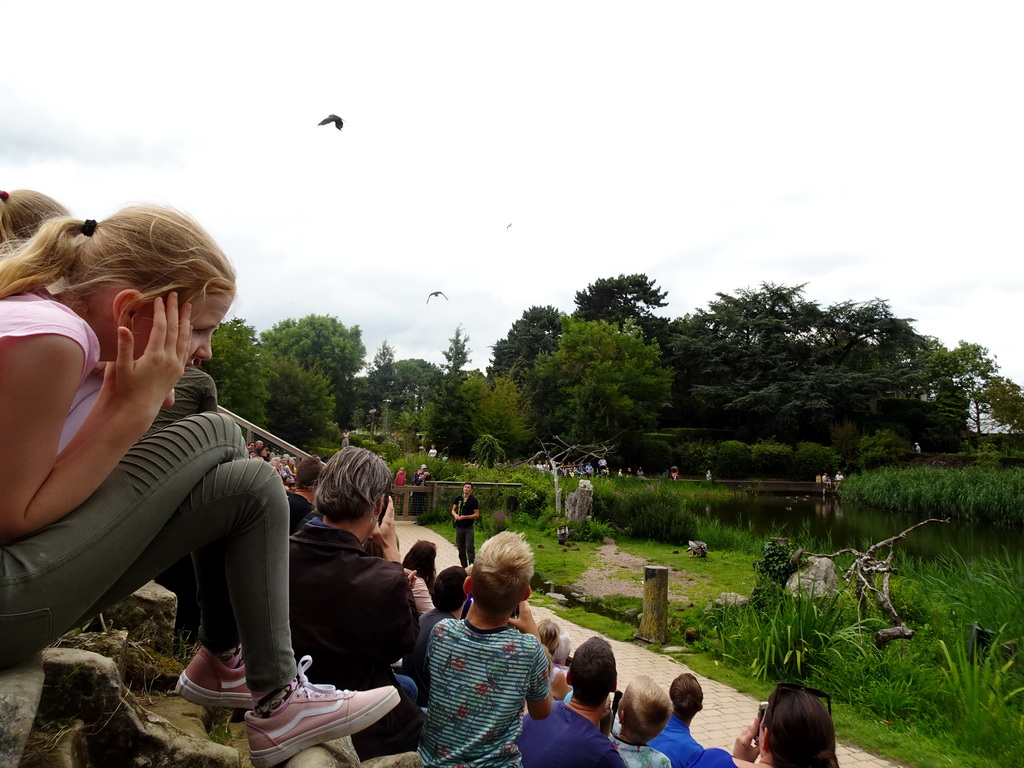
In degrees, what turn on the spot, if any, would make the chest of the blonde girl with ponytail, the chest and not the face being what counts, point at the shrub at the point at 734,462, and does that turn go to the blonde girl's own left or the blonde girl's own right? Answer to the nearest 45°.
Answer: approximately 45° to the blonde girl's own left

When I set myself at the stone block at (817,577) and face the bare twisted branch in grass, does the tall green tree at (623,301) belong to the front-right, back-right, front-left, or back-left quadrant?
back-left

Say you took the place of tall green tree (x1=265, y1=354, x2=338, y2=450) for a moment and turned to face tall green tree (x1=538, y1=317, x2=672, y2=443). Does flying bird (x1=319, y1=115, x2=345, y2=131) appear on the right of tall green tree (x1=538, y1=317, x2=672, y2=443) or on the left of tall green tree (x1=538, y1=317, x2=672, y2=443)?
right

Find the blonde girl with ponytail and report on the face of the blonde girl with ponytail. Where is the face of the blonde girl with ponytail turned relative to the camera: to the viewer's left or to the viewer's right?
to the viewer's right

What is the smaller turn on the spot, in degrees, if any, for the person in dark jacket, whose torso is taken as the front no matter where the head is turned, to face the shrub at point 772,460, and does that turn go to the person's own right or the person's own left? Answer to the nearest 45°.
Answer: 0° — they already face it

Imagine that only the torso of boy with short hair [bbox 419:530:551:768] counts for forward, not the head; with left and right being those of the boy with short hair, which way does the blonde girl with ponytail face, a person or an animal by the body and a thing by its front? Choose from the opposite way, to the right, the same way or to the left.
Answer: to the right

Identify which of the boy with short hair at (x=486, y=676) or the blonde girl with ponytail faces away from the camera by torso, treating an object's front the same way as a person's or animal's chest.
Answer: the boy with short hair

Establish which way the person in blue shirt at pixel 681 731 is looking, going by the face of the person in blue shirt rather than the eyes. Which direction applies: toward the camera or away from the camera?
away from the camera

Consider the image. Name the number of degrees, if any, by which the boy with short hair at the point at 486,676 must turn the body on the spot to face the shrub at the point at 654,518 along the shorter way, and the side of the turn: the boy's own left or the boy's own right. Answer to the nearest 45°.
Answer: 0° — they already face it

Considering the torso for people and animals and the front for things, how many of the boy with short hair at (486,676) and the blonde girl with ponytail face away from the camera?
1

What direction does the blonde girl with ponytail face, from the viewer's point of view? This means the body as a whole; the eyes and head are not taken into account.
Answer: to the viewer's right

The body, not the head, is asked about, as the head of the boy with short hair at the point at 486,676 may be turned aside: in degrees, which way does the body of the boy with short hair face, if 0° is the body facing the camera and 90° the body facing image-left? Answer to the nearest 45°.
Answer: approximately 180°

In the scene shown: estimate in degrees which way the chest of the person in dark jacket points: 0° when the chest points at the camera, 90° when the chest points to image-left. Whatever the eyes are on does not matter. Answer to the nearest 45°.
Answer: approximately 225°
